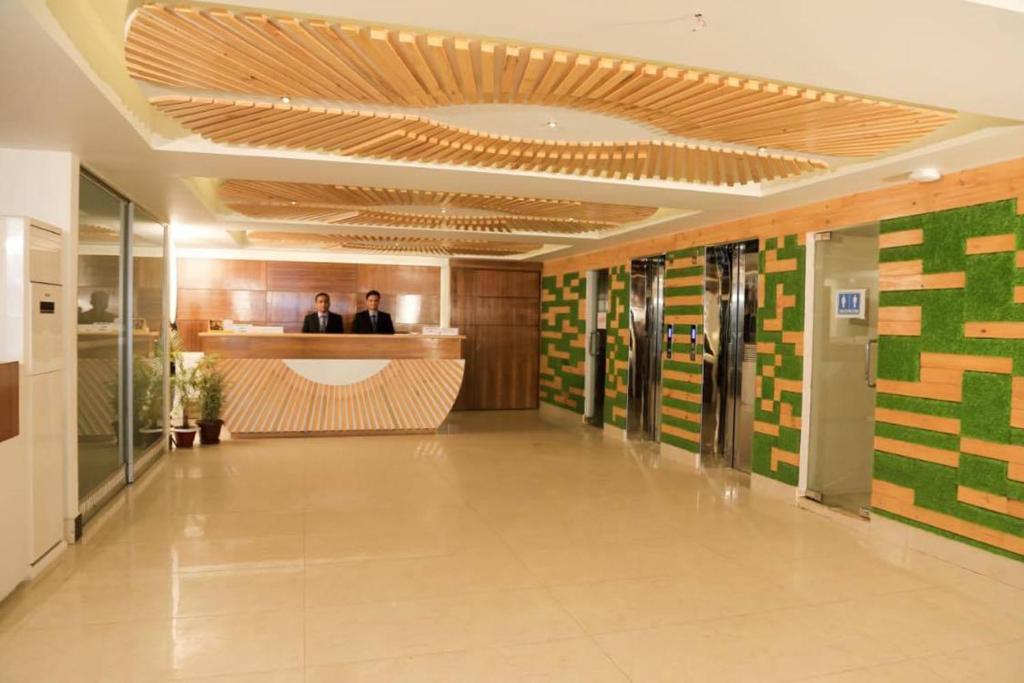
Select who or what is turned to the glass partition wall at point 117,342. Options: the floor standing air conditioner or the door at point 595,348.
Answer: the door

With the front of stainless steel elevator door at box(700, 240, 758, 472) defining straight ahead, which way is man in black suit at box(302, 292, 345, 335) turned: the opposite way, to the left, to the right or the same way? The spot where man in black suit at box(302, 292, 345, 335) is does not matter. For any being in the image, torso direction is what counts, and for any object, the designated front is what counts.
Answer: to the left

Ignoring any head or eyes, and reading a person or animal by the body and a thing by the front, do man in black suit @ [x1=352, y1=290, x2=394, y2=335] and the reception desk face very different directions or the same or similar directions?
same or similar directions

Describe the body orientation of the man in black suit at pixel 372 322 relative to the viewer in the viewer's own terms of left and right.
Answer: facing the viewer

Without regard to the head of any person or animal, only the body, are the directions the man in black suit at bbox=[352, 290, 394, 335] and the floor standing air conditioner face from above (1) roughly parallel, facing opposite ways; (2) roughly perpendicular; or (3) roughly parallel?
roughly perpendicular

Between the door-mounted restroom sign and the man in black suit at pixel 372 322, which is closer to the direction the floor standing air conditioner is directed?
the door-mounted restroom sign

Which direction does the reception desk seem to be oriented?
toward the camera

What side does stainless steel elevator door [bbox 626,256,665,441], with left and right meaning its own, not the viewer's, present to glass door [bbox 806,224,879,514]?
left

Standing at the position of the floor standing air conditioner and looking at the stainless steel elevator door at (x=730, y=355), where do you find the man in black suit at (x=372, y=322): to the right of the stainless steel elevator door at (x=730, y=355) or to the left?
left

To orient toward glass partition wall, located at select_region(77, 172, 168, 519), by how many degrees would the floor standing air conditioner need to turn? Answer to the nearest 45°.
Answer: approximately 135° to its left

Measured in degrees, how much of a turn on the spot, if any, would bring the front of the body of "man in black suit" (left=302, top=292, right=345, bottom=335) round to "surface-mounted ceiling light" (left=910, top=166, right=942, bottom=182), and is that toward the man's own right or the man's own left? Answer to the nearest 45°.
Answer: approximately 45° to the man's own left

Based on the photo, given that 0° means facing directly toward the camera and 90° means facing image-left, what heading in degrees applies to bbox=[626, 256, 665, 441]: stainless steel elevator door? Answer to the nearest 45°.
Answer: approximately 45°

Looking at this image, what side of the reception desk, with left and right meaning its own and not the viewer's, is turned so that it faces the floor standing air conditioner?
front

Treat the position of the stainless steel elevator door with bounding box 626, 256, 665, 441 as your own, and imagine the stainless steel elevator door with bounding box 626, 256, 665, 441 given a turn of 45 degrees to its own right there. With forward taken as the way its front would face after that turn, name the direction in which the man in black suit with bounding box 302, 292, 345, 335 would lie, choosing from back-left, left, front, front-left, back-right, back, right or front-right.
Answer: front

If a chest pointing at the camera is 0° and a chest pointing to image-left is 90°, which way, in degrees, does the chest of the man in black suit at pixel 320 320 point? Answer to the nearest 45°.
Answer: approximately 0°

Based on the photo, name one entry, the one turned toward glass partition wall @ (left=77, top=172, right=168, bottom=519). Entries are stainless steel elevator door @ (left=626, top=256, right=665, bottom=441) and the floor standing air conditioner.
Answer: the stainless steel elevator door

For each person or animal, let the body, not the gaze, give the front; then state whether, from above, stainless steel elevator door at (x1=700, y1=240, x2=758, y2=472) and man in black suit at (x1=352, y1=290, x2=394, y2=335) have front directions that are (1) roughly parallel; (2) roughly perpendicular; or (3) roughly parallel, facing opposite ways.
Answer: roughly perpendicular

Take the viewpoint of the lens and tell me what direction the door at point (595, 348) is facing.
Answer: facing the viewer and to the left of the viewer

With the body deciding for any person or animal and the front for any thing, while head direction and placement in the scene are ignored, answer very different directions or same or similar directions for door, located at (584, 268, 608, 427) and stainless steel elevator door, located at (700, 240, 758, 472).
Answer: same or similar directions
